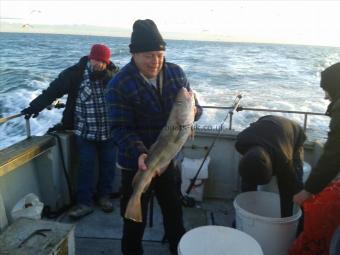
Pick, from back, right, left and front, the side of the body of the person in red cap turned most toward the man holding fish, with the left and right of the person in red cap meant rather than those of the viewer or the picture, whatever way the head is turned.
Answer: front

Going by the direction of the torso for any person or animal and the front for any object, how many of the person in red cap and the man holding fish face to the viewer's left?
0

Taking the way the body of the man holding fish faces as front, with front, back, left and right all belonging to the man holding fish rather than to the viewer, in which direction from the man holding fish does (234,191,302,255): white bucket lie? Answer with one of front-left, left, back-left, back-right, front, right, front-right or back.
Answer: front-left

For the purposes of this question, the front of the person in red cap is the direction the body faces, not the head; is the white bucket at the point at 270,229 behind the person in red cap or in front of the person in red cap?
in front

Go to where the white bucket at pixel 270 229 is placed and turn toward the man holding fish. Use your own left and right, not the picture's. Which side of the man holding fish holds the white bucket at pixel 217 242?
left

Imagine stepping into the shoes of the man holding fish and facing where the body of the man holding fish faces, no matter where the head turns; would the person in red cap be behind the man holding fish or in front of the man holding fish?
behind

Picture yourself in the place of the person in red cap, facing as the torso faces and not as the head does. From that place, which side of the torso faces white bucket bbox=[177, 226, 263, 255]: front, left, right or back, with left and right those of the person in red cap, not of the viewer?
front

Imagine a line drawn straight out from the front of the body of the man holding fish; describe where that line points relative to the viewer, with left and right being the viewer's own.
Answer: facing the viewer and to the right of the viewer

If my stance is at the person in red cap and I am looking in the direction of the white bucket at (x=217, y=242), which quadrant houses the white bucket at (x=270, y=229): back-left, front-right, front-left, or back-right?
front-left

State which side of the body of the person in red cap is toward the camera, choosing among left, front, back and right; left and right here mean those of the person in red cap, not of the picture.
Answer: front

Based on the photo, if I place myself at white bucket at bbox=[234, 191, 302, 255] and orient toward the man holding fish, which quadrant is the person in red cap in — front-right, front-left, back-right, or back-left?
front-right
